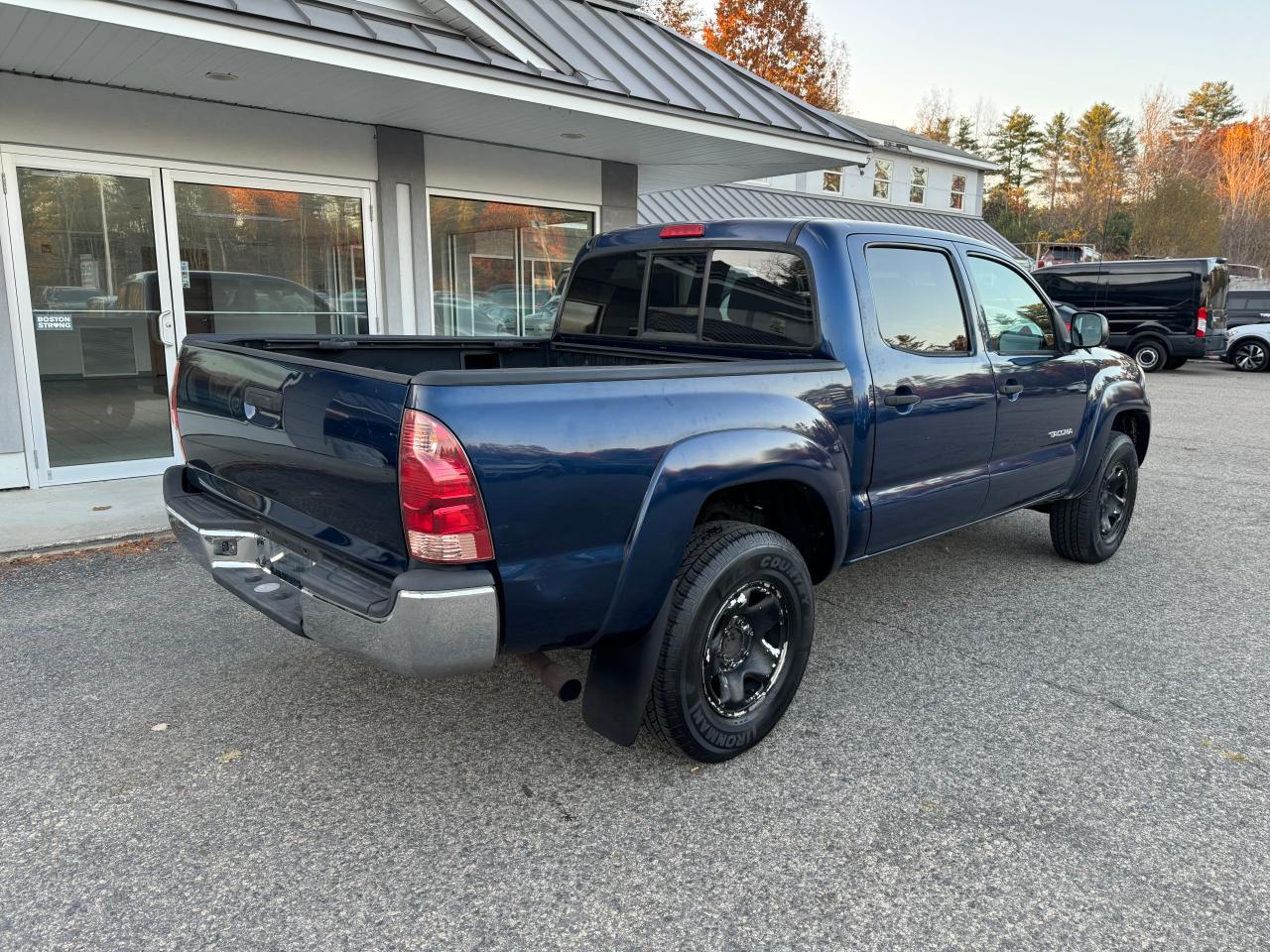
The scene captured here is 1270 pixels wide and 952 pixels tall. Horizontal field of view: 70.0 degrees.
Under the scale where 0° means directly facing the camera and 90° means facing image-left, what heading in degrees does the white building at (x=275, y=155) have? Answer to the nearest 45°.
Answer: approximately 315°

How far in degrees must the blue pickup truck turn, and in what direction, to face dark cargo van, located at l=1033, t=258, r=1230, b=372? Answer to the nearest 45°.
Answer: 0° — it already faces it

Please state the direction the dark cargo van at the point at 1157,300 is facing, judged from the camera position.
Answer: facing away from the viewer and to the left of the viewer

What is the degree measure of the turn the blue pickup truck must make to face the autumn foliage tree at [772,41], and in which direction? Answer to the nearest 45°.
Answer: approximately 45° to its left

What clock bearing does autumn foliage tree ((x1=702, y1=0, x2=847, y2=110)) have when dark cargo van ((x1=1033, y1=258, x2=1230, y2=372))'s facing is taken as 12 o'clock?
The autumn foliage tree is roughly at 12 o'clock from the dark cargo van.

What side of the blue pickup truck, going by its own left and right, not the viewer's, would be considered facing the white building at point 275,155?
left

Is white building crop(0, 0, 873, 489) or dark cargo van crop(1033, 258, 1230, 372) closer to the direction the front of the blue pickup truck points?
the dark cargo van

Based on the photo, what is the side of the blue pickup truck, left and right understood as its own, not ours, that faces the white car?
front

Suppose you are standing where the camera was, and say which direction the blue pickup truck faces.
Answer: facing away from the viewer and to the right of the viewer

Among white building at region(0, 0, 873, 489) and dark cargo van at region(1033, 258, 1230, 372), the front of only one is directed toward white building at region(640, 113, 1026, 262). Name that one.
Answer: the dark cargo van

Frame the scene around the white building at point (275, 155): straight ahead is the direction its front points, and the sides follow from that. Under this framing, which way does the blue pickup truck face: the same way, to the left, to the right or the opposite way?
to the left

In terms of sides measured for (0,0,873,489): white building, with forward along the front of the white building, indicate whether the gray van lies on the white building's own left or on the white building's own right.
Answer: on the white building's own left

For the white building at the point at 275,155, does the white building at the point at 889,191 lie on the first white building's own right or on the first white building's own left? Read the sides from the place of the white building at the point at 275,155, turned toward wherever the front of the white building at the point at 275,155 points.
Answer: on the first white building's own left

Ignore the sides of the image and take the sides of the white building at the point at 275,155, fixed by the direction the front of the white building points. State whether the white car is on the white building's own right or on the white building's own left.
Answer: on the white building's own left

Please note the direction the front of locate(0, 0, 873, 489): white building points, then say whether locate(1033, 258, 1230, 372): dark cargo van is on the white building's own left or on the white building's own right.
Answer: on the white building's own left
